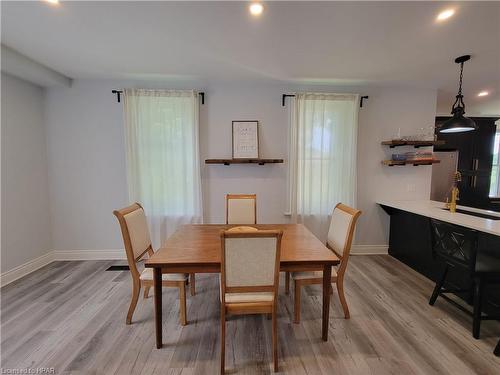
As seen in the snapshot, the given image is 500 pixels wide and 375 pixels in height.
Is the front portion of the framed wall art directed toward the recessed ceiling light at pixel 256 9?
yes

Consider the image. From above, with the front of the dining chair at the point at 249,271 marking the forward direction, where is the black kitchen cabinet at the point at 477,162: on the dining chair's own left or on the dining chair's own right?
on the dining chair's own right

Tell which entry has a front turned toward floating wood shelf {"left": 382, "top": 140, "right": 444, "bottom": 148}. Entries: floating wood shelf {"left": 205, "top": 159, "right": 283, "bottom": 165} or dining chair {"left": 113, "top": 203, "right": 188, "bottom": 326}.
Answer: the dining chair

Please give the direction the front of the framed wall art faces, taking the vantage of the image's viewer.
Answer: facing the viewer

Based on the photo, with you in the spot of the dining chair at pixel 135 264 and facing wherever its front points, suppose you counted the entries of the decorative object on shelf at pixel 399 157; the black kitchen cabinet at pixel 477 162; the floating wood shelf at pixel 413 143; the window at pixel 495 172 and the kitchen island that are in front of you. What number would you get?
5

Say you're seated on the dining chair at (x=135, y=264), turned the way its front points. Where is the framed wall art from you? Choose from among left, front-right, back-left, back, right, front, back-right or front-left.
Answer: front-left

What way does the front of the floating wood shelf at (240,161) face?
toward the camera

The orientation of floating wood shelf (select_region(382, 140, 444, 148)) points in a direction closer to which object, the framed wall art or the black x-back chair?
the black x-back chair

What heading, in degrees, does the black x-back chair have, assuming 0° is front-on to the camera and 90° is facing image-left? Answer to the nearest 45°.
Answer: approximately 225°

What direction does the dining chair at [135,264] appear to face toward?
to the viewer's right

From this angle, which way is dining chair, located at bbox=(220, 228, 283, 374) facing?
away from the camera

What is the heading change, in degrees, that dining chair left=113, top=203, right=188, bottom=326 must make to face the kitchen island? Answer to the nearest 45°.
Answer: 0° — it already faces it

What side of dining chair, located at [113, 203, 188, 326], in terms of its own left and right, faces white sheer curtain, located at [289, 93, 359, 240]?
front

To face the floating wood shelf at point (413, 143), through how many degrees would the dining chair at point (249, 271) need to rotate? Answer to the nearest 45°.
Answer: approximately 45° to its right
